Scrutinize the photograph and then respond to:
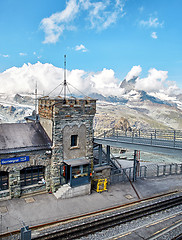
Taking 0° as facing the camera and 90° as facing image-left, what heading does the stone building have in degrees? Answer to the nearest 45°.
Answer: approximately 0°
